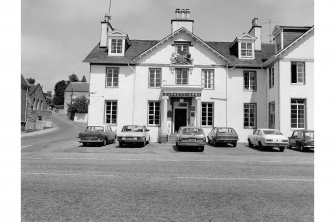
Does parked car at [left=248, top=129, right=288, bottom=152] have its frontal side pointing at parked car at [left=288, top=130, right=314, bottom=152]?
no

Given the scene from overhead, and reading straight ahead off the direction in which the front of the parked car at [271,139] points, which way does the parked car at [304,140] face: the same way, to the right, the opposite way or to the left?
the same way

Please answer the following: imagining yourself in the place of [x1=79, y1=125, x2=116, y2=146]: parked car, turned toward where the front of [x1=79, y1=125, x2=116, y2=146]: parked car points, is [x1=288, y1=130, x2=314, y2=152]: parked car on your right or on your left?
on your right

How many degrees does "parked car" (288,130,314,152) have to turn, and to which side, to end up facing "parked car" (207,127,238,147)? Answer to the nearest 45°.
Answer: approximately 45° to its left

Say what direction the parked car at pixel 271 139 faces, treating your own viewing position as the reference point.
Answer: facing away from the viewer and to the left of the viewer

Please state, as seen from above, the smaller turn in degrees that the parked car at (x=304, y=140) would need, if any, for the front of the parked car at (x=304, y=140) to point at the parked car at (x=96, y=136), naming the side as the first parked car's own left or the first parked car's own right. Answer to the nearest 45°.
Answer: approximately 45° to the first parked car's own left

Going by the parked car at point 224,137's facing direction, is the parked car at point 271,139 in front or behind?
behind

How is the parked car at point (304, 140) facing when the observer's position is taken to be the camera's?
facing away from the viewer and to the left of the viewer

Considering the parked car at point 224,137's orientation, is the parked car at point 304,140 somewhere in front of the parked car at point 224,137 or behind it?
behind

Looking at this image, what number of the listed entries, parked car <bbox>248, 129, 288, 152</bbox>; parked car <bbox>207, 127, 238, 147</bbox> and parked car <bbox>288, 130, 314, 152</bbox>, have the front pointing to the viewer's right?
0

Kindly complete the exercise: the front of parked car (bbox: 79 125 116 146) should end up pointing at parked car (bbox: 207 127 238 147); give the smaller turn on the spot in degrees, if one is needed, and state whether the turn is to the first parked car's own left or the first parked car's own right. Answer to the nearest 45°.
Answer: approximately 45° to the first parked car's own right

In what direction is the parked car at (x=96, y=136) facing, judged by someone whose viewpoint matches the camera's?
facing away from the viewer and to the right of the viewer

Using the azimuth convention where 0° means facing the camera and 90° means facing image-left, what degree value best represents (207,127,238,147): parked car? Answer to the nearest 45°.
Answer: approximately 135°

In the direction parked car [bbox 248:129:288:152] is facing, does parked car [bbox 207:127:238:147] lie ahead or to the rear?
ahead

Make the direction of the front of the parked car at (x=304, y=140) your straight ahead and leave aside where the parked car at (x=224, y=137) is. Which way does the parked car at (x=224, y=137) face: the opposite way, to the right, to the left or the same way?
the same way

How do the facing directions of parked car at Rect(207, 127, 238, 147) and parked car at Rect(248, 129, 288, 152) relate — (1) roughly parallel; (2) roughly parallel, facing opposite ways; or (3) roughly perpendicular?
roughly parallel

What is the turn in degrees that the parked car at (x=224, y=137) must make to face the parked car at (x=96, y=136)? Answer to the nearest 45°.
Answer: approximately 45° to its left
